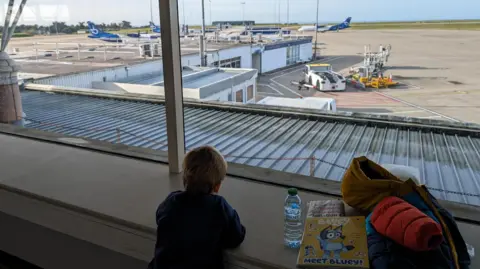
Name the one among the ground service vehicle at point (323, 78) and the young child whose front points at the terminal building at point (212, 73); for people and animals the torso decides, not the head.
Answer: the young child

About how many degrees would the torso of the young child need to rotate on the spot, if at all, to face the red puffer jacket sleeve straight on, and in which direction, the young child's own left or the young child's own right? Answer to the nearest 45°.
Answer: approximately 135° to the young child's own right

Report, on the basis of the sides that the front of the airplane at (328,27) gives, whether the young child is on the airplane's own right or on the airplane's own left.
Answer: on the airplane's own left

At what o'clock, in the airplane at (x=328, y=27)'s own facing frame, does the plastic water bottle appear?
The plastic water bottle is roughly at 9 o'clock from the airplane.

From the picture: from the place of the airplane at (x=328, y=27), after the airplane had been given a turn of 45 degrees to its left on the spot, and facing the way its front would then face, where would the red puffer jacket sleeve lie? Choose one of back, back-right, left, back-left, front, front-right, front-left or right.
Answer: front-left

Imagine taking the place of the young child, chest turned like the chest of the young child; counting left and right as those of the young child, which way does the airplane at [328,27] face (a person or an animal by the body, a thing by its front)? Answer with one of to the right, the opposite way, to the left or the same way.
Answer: to the left

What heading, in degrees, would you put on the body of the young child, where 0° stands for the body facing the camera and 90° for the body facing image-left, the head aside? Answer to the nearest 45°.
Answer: approximately 180°

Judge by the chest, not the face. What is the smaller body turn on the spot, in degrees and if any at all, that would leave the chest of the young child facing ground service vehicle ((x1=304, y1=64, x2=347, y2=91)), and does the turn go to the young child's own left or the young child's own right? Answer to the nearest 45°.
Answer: approximately 45° to the young child's own right

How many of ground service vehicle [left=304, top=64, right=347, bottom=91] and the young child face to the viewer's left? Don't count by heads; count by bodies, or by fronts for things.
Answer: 0

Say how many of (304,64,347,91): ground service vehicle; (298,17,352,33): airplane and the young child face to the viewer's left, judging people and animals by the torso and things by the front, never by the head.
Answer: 1

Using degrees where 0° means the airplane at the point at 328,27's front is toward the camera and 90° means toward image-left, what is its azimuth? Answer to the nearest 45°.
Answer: approximately 90°

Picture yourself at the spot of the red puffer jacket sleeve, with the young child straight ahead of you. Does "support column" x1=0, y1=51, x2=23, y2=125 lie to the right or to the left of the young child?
right

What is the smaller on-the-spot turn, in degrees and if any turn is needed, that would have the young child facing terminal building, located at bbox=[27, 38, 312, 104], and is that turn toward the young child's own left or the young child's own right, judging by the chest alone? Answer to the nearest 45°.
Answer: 0° — they already face it

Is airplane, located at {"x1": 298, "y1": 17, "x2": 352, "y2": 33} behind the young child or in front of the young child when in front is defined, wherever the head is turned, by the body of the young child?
in front
